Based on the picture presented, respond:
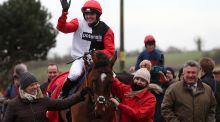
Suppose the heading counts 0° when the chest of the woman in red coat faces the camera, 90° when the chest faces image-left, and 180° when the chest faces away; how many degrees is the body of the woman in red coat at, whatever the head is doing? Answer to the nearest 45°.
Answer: approximately 45°
